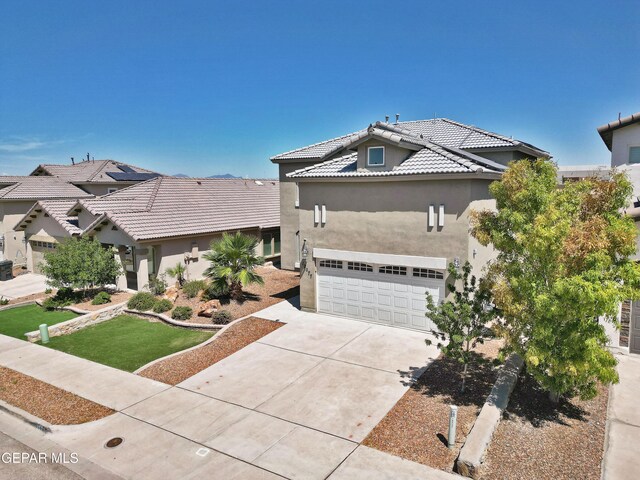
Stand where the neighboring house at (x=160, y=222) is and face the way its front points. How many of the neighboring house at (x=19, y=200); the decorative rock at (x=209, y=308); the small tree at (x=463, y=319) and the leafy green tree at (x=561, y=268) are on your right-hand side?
1

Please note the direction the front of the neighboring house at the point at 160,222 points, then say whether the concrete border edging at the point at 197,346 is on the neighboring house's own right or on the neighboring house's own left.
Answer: on the neighboring house's own left

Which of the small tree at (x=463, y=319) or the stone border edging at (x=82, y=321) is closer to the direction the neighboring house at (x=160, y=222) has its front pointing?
the stone border edging

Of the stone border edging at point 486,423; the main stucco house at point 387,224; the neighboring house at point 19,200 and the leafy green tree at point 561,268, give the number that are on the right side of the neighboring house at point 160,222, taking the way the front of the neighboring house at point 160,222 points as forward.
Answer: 1

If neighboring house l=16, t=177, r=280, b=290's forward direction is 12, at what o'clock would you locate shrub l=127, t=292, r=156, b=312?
The shrub is roughly at 11 o'clock from the neighboring house.

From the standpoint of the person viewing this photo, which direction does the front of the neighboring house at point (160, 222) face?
facing the viewer and to the left of the viewer

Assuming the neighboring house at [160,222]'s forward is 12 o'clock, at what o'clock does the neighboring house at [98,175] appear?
the neighboring house at [98,175] is roughly at 4 o'clock from the neighboring house at [160,222].

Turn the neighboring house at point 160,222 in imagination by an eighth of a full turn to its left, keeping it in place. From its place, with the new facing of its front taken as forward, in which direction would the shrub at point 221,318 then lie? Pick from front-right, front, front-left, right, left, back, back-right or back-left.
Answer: front

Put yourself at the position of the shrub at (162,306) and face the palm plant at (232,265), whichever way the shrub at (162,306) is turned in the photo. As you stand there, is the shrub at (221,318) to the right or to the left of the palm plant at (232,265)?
right

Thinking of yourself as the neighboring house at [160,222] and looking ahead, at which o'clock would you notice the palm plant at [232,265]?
The palm plant is roughly at 10 o'clock from the neighboring house.

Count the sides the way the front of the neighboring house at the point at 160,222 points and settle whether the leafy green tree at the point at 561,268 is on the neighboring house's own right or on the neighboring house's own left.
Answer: on the neighboring house's own left

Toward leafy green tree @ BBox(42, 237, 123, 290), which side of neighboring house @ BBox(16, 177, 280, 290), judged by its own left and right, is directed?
front

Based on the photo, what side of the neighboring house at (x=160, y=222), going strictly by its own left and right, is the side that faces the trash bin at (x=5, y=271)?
right

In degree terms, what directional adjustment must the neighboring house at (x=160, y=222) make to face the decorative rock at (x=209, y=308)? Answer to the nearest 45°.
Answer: approximately 45° to its left

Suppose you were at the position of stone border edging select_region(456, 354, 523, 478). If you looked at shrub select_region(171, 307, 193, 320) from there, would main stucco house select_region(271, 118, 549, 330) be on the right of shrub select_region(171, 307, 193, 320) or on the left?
right
